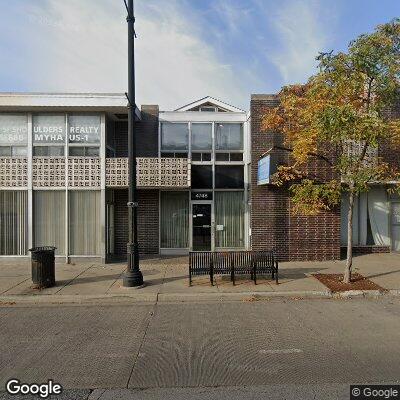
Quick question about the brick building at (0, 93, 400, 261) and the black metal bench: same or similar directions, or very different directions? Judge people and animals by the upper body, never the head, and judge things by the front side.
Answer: same or similar directions

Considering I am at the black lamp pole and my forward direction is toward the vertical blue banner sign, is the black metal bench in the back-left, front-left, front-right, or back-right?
front-right

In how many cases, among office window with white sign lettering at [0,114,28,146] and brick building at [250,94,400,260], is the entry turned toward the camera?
2

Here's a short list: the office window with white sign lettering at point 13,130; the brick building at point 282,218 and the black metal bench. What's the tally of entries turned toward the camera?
3

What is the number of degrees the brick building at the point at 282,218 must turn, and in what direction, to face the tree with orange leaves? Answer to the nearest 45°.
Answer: approximately 45° to its left

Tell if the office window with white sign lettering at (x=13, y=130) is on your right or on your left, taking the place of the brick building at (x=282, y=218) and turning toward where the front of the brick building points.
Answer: on your right

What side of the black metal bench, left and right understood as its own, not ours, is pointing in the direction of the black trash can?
right

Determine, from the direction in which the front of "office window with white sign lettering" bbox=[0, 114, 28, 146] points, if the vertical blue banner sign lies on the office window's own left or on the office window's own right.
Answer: on the office window's own left

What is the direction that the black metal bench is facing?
toward the camera

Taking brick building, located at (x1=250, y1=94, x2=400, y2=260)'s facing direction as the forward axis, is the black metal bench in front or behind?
in front

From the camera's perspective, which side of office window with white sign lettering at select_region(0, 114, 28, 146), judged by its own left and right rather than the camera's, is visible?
front

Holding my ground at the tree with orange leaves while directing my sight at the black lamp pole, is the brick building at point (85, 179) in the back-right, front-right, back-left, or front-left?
front-right

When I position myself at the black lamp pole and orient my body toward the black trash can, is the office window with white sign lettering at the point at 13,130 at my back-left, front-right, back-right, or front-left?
front-right
